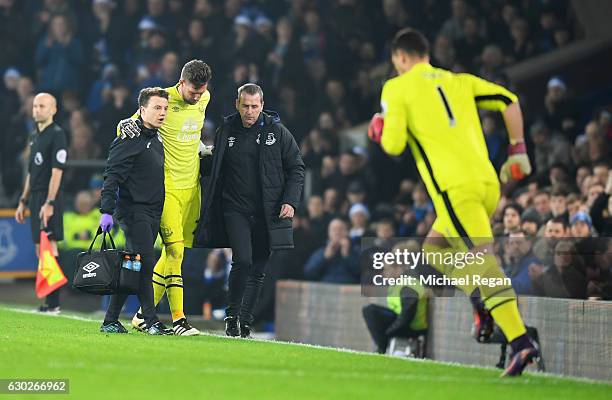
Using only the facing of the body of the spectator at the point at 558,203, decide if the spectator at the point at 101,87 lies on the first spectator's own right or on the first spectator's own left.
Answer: on the first spectator's own right

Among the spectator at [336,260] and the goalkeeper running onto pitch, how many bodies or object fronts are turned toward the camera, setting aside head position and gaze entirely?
1

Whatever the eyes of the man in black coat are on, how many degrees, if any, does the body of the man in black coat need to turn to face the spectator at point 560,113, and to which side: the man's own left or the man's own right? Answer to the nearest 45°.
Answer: approximately 135° to the man's own left

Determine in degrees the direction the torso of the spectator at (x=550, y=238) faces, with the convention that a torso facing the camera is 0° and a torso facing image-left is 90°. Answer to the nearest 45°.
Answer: approximately 45°

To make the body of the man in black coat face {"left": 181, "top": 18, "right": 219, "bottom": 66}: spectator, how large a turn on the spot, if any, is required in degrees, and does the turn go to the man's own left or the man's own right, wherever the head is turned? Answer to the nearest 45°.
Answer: approximately 180°

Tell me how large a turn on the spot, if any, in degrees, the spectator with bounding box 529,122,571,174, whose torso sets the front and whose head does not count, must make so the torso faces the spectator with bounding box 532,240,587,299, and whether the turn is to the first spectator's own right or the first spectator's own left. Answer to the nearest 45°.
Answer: approximately 45° to the first spectator's own left
